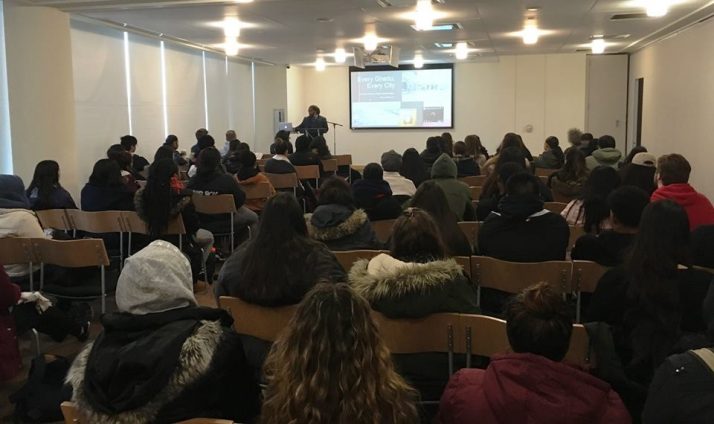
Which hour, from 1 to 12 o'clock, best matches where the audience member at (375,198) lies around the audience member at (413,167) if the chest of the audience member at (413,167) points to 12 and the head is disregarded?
the audience member at (375,198) is roughly at 6 o'clock from the audience member at (413,167).

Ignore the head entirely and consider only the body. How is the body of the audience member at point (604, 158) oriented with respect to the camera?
away from the camera

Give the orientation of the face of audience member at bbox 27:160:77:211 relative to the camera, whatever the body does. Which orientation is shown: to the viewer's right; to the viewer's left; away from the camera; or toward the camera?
away from the camera

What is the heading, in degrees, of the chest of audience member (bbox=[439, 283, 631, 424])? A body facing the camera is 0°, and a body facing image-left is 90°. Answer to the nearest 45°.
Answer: approximately 180°

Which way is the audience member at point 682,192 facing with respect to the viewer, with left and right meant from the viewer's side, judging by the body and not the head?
facing away from the viewer and to the left of the viewer

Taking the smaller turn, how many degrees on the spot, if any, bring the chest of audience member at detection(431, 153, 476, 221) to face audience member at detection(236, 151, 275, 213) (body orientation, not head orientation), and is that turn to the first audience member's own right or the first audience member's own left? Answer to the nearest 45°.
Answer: approximately 45° to the first audience member's own left

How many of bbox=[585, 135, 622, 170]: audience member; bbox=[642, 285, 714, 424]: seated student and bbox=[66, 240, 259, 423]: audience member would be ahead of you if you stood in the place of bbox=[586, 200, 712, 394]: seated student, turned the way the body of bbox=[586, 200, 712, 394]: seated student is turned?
1

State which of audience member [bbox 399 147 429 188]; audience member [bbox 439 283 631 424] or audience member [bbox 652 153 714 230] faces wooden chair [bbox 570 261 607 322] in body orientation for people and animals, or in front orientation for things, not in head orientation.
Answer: audience member [bbox 439 283 631 424]

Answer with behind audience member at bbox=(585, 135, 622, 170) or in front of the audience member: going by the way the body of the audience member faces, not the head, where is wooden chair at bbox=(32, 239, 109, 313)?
behind

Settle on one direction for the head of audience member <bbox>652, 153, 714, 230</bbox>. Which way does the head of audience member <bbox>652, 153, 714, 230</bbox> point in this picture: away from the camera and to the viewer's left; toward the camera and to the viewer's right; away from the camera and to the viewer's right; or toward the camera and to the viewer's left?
away from the camera and to the viewer's left

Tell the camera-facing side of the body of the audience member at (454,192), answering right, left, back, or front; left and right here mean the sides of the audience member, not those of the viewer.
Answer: back

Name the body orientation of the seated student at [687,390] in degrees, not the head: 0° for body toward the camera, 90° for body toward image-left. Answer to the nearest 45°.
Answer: approximately 180°

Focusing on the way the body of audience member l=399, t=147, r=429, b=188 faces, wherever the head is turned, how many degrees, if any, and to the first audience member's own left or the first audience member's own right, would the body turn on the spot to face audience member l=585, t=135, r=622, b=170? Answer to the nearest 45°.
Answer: approximately 90° to the first audience member's own right

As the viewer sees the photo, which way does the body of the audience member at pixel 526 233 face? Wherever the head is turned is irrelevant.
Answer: away from the camera

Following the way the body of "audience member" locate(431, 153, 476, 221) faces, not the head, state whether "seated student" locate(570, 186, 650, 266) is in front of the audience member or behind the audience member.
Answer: behind
